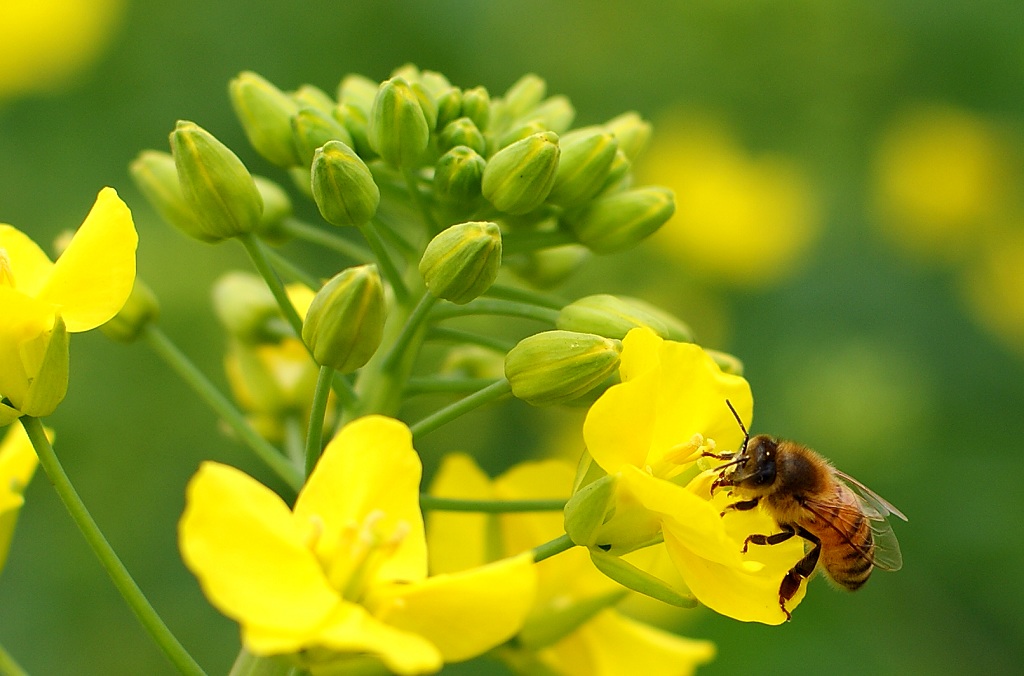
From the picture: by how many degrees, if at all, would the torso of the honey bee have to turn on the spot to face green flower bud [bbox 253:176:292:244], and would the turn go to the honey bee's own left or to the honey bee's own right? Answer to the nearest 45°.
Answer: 0° — it already faces it

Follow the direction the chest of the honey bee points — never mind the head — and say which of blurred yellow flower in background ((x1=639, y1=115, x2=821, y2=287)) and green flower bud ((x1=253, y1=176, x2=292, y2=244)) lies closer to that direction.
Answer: the green flower bud

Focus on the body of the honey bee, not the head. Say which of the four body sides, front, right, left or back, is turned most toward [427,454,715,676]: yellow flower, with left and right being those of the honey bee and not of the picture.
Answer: front

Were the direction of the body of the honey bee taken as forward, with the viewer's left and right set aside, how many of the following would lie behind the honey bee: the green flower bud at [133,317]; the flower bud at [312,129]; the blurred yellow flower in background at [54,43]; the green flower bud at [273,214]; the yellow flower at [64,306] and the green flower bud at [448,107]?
0

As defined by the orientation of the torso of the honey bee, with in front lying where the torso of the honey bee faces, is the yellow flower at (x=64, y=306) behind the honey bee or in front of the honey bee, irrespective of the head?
in front

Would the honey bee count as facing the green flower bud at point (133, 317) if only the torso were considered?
yes

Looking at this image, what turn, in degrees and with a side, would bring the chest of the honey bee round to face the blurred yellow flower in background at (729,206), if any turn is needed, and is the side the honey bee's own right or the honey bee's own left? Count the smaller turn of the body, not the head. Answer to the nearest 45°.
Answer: approximately 90° to the honey bee's own right

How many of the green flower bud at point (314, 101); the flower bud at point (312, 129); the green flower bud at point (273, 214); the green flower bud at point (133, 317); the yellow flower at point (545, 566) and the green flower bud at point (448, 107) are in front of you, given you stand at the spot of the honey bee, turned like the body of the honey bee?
6

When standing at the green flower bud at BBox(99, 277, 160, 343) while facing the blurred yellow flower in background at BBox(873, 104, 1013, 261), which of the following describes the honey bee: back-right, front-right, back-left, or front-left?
front-right

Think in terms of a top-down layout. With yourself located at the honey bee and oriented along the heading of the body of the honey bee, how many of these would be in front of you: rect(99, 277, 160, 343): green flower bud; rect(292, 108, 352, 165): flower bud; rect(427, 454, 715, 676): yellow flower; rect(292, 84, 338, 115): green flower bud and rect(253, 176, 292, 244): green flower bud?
5

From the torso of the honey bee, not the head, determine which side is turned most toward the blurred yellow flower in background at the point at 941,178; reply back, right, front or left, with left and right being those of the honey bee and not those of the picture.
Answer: right

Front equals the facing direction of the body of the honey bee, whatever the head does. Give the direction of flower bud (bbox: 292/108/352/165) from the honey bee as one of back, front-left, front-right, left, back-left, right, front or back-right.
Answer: front

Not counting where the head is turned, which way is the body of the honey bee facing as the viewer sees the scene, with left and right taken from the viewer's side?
facing to the left of the viewer
